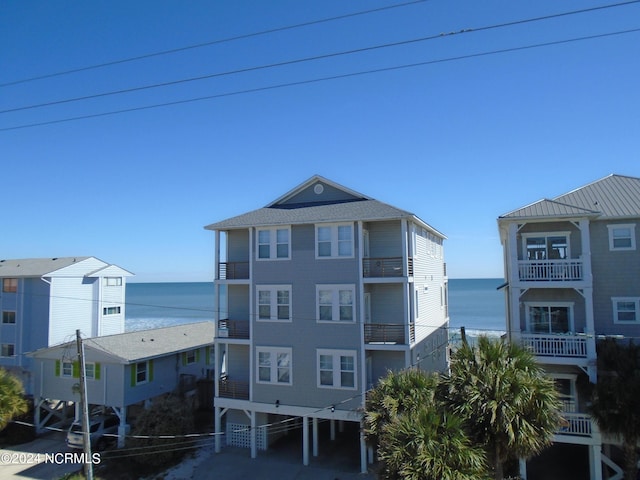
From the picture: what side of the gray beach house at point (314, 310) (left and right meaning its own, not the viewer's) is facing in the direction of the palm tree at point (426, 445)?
front

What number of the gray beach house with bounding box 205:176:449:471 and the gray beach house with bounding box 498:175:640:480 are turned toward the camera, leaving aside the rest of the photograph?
2

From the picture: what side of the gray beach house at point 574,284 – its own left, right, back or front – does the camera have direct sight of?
front

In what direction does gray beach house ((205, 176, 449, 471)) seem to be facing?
toward the camera

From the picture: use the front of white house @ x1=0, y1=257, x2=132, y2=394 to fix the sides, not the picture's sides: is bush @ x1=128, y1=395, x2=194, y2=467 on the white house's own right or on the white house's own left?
on the white house's own left

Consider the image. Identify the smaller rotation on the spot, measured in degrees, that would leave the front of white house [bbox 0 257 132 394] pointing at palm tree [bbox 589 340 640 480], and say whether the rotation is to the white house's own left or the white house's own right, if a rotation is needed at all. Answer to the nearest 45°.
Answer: approximately 90° to the white house's own left

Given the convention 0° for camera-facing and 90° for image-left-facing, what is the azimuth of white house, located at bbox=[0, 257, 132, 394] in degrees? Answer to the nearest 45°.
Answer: approximately 45°

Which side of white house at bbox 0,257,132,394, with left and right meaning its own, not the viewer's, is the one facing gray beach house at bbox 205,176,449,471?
left

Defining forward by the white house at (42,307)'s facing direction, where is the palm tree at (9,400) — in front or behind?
in front

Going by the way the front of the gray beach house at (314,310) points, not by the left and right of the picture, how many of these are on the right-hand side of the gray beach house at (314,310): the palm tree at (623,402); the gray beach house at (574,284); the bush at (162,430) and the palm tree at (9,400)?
2

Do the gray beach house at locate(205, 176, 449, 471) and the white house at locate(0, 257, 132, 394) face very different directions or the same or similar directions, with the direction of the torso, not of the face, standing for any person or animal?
same or similar directions

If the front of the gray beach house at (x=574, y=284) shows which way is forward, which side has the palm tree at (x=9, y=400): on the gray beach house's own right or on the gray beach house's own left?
on the gray beach house's own right

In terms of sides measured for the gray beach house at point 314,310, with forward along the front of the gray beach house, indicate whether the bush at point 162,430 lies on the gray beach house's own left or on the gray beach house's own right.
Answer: on the gray beach house's own right
